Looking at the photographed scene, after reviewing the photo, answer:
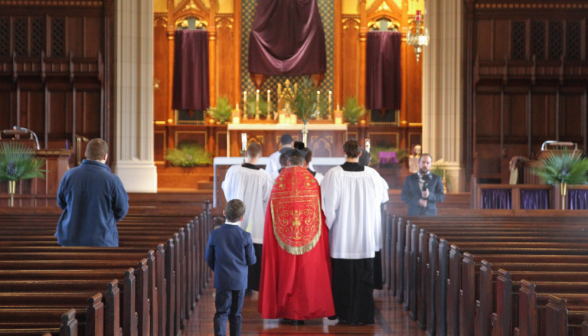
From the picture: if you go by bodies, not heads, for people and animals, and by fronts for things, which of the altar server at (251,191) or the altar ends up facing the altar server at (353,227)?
the altar

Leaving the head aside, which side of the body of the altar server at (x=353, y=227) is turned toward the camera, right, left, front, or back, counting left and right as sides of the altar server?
back

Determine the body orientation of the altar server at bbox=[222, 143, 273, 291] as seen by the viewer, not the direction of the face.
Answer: away from the camera

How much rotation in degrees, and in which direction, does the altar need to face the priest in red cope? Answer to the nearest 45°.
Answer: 0° — it already faces them

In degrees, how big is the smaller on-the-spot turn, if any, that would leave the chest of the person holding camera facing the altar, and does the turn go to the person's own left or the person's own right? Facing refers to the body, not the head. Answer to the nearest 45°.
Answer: approximately 180°

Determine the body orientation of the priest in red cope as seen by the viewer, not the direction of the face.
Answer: away from the camera

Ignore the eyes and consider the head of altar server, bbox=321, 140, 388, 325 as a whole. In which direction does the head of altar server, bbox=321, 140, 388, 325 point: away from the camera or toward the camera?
away from the camera

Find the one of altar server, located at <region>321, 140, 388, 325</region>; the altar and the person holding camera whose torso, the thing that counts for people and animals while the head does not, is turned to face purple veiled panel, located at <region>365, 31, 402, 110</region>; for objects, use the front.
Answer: the altar server

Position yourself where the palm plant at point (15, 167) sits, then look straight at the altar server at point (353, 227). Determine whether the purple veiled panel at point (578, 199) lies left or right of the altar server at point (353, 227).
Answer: left

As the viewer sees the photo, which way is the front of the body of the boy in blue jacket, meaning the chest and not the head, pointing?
away from the camera

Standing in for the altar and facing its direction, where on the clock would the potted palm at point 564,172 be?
The potted palm is roughly at 11 o'clock from the altar.
